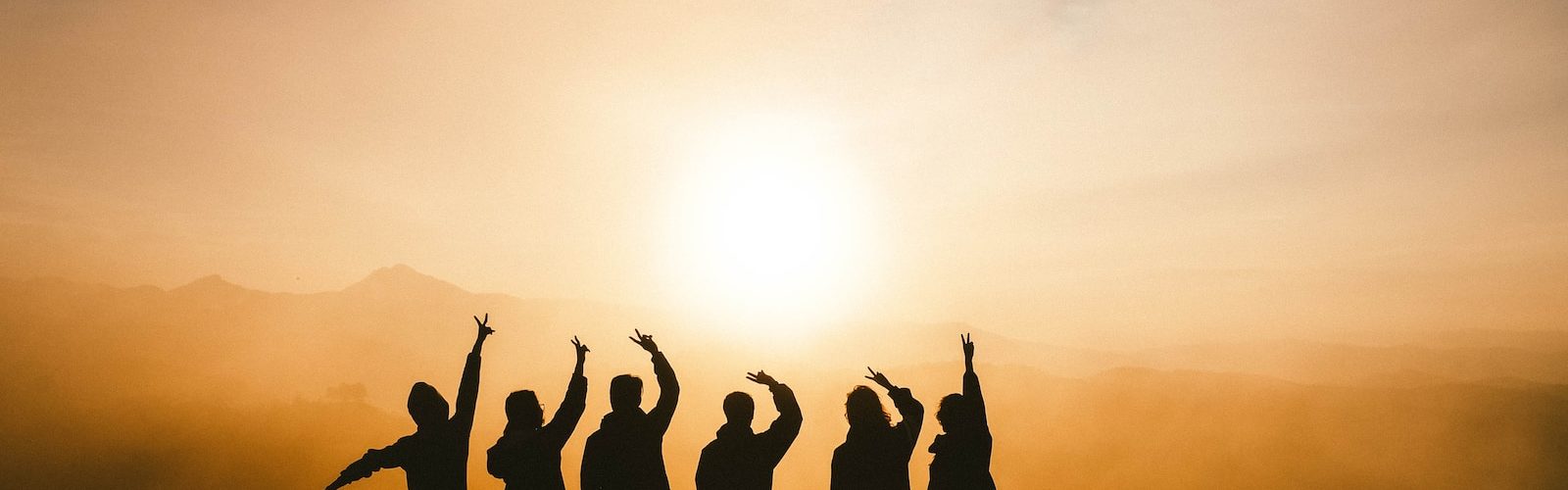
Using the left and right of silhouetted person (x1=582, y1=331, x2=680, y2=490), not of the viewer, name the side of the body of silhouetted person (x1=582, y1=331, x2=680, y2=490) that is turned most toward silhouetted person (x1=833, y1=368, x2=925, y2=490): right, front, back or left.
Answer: right

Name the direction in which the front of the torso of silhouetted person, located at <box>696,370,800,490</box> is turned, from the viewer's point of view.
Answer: away from the camera

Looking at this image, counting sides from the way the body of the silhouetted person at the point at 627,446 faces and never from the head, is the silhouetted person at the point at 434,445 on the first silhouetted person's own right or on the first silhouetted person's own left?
on the first silhouetted person's own left

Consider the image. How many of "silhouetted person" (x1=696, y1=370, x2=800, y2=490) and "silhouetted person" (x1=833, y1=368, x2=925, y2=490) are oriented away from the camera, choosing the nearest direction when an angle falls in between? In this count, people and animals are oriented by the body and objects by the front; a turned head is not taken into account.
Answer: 2

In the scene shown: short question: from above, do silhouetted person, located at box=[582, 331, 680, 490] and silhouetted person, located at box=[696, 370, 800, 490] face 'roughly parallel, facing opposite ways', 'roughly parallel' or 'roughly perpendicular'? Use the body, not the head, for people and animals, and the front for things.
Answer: roughly parallel

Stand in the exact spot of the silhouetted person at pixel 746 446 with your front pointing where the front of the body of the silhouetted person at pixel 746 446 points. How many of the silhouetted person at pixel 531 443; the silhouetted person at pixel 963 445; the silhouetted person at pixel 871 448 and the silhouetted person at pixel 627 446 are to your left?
2

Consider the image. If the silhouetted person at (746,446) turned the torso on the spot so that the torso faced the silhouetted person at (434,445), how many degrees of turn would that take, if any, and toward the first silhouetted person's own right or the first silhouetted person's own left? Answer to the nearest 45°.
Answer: approximately 90° to the first silhouetted person's own left

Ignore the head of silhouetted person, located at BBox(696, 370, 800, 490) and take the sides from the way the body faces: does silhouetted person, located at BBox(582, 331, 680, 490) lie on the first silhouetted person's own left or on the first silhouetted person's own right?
on the first silhouetted person's own left

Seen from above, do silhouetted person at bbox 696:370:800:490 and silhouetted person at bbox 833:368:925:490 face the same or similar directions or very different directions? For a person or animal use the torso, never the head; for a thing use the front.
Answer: same or similar directions

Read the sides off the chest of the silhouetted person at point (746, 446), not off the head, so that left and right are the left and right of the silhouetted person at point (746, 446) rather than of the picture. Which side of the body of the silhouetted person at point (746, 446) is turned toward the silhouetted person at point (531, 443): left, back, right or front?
left

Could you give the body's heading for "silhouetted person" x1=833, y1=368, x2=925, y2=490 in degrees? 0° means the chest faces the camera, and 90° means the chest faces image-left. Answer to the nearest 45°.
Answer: approximately 180°

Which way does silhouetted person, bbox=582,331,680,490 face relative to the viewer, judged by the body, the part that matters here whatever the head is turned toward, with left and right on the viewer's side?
facing away from the viewer

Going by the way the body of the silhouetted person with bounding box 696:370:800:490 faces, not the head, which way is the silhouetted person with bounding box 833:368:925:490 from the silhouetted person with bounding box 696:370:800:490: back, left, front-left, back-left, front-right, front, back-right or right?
right

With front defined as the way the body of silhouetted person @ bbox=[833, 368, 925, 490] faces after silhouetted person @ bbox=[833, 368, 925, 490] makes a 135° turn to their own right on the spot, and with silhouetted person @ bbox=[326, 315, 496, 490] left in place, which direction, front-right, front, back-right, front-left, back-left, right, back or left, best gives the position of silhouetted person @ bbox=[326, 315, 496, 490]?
back-right
